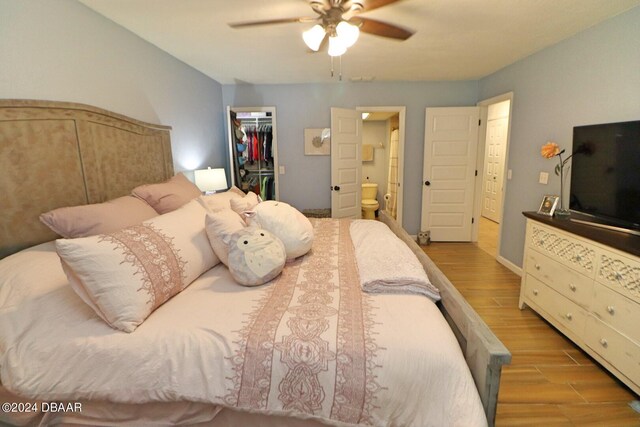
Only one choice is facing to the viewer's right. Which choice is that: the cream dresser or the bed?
the bed

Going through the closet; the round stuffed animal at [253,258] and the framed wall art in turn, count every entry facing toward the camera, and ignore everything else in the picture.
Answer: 3

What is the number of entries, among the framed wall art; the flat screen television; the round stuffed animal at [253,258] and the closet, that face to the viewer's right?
0

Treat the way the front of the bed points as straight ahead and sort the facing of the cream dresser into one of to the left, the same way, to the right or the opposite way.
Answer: the opposite way

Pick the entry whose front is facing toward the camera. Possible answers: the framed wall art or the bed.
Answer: the framed wall art

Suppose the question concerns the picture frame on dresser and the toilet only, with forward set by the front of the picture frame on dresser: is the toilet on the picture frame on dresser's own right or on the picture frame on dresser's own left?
on the picture frame on dresser's own right

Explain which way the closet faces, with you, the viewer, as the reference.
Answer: facing the viewer

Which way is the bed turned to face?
to the viewer's right

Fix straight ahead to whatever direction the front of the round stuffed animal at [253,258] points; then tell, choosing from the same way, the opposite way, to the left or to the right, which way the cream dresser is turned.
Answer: to the right

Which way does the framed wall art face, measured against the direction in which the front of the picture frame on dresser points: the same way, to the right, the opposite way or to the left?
to the left

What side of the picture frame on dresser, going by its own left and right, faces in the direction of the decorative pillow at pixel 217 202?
front

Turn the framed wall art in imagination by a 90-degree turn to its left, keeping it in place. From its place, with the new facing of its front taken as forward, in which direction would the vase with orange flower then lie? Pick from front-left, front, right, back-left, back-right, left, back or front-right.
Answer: front-right

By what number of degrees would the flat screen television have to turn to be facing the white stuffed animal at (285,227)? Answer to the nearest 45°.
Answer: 0° — it already faces it

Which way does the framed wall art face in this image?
toward the camera

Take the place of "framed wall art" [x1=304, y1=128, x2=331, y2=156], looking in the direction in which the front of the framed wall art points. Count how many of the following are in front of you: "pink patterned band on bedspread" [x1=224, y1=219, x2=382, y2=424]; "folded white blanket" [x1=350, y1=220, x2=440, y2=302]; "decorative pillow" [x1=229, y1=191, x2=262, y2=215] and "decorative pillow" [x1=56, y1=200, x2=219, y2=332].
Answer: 4

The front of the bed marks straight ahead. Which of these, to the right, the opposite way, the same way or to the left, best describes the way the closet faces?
to the right
